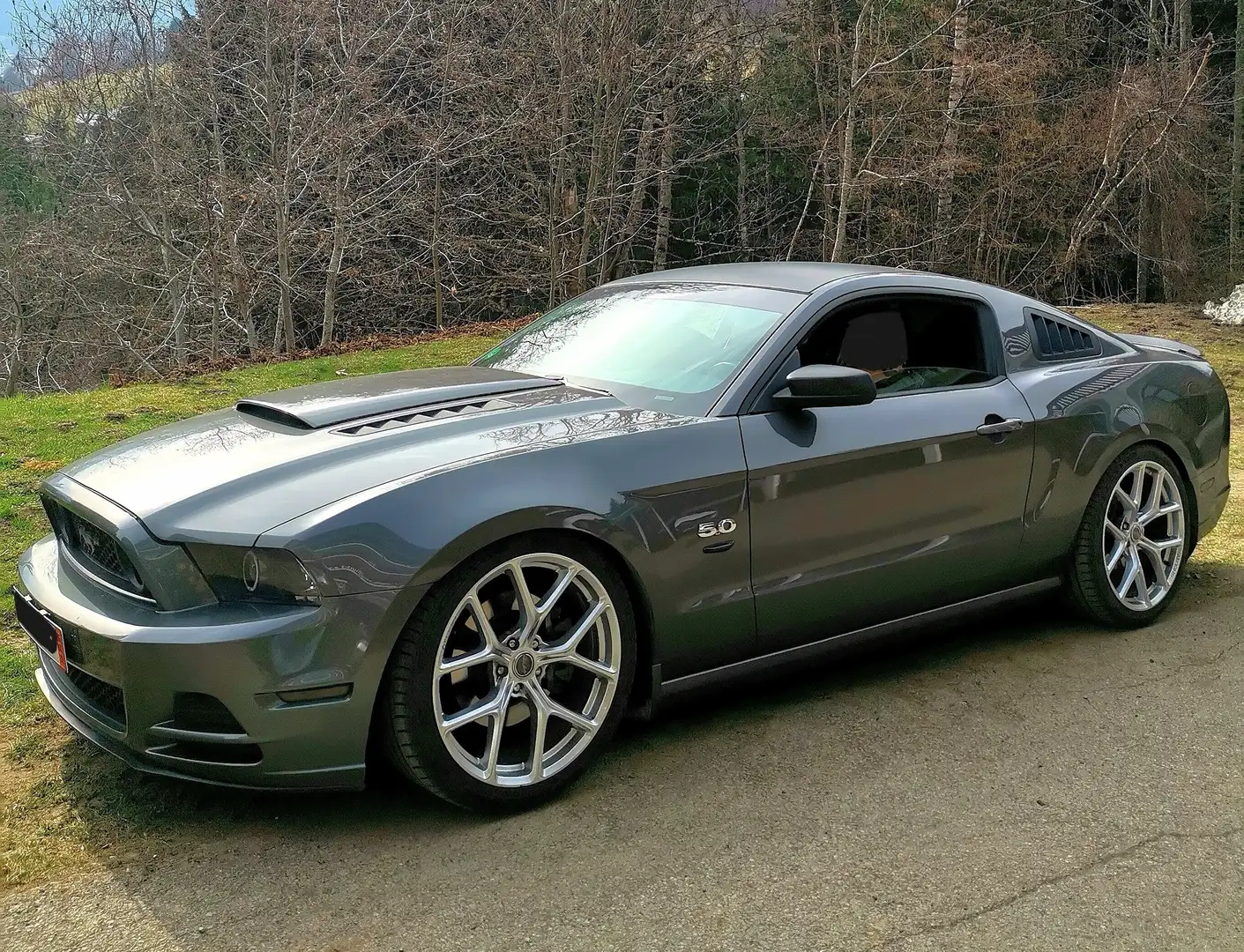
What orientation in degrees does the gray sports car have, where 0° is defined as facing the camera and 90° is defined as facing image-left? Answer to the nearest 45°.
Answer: approximately 45°
